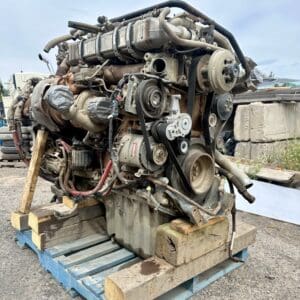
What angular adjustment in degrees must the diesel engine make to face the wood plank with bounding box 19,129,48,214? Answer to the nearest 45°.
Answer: approximately 180°

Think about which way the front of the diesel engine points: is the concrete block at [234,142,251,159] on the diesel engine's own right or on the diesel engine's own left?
on the diesel engine's own left

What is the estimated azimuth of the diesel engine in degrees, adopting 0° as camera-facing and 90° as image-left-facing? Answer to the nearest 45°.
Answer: approximately 315°
